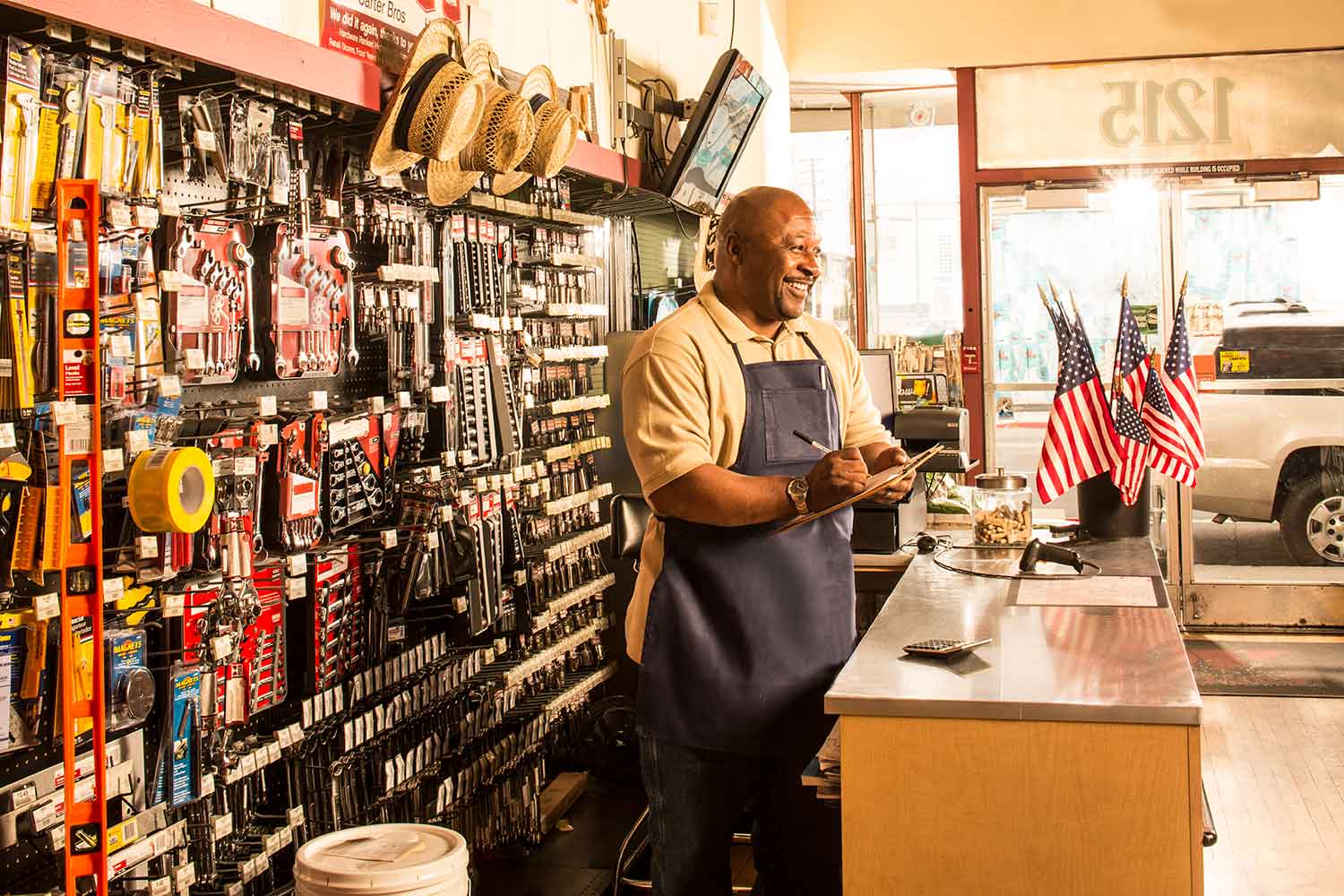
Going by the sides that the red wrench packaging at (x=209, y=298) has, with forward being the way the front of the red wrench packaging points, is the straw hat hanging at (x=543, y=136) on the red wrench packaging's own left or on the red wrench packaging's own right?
on the red wrench packaging's own left

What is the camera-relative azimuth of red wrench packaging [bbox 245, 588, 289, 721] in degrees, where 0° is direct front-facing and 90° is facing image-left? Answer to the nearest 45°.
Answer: approximately 315°

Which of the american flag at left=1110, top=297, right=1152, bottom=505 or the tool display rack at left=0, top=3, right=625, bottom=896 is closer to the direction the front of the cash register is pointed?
the tool display rack

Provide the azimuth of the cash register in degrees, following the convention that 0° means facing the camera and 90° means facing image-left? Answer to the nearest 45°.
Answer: approximately 45°

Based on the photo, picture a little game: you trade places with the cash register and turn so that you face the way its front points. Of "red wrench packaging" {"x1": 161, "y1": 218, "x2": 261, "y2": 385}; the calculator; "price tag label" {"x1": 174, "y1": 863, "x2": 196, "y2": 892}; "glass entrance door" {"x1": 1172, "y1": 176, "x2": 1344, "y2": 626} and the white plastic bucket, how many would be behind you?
1

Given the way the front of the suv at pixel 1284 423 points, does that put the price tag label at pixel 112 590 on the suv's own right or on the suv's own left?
on the suv's own right

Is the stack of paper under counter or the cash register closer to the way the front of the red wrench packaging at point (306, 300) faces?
the stack of paper under counter

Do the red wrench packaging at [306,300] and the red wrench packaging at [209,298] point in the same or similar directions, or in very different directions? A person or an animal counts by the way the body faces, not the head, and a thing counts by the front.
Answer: same or similar directions

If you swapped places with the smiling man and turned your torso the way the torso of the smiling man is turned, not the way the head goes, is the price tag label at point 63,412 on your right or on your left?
on your right

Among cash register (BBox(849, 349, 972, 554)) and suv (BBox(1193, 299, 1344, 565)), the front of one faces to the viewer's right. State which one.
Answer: the suv

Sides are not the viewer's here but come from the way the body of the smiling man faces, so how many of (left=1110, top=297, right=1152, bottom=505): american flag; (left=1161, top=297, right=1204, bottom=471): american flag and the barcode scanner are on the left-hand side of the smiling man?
3

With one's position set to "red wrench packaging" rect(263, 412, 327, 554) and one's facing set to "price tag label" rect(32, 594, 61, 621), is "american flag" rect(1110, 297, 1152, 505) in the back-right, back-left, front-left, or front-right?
back-left

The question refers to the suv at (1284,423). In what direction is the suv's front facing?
to the viewer's right

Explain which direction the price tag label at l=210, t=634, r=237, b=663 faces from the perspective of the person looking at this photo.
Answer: facing the viewer and to the right of the viewer
